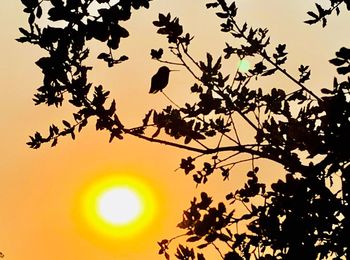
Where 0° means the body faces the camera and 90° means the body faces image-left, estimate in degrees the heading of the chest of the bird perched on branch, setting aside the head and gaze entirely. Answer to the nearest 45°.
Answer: approximately 270°
